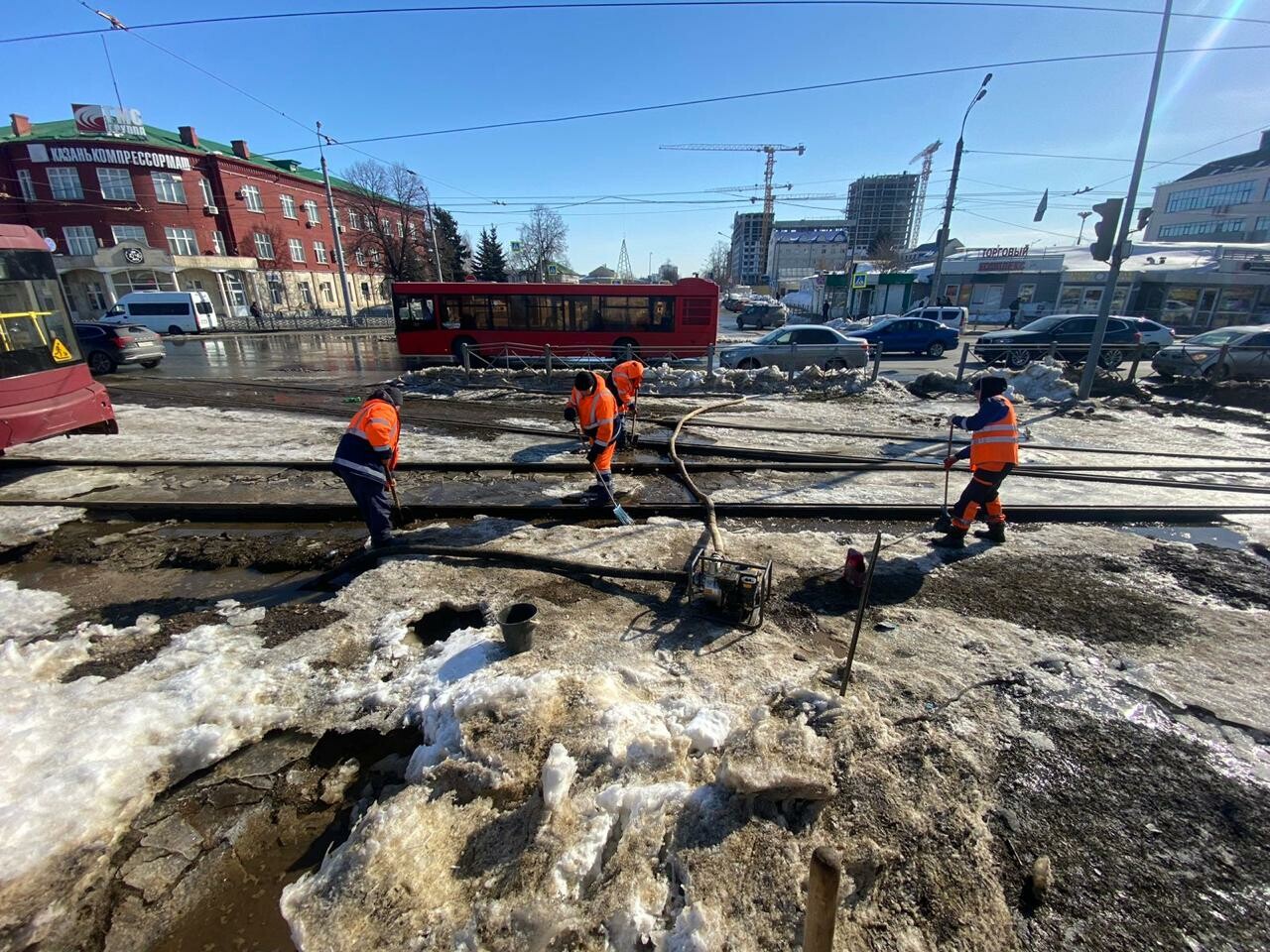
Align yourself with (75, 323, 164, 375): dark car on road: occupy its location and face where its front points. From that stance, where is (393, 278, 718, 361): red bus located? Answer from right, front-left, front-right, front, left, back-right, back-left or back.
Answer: back

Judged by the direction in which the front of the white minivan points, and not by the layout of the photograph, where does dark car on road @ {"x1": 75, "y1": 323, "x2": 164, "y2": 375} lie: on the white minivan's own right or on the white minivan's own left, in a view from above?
on the white minivan's own left

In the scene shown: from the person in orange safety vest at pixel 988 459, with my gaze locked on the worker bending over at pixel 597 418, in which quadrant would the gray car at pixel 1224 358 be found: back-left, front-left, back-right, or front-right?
back-right

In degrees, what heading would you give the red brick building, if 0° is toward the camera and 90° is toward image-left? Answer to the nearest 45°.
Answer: approximately 0°

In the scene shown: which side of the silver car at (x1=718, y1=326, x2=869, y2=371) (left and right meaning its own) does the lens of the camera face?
left

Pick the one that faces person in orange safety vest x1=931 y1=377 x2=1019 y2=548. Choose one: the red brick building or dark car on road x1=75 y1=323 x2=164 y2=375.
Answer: the red brick building

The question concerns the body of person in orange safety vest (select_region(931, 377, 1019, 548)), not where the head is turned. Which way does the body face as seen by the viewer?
to the viewer's left

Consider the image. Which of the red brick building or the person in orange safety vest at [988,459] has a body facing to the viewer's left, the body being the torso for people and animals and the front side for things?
the person in orange safety vest

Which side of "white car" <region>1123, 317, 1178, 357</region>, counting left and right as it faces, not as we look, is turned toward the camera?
left

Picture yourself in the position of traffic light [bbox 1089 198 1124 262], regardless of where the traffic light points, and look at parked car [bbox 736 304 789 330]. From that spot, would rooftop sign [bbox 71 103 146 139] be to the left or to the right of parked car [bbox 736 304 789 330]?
left
